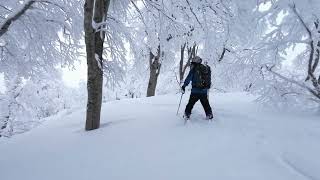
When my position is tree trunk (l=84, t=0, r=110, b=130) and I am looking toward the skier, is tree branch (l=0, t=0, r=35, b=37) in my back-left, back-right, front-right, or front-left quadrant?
back-right

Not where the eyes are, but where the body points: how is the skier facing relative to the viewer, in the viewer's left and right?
facing away from the viewer and to the left of the viewer

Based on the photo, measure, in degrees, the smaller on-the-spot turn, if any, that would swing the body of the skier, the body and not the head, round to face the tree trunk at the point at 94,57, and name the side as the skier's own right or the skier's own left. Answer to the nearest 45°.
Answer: approximately 45° to the skier's own left

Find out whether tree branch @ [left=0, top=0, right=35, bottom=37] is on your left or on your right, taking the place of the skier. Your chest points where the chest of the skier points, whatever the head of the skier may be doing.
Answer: on your left
